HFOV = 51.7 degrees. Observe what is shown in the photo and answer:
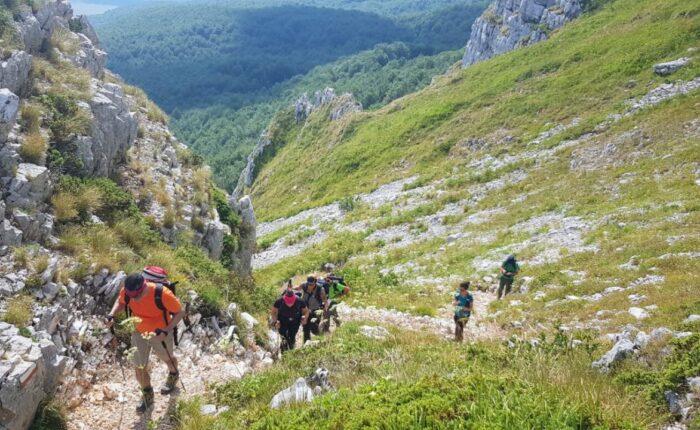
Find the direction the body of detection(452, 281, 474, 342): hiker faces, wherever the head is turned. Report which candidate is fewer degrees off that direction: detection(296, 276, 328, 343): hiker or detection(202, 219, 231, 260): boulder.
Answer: the hiker

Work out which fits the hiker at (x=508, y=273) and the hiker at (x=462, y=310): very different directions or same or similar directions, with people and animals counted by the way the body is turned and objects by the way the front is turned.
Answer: same or similar directions

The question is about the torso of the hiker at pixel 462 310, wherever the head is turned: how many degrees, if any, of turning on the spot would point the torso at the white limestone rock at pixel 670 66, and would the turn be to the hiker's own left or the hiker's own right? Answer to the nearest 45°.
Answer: approximately 180°

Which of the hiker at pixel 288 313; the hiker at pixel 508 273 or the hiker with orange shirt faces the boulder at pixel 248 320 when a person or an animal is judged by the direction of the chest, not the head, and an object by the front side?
the hiker at pixel 508 273

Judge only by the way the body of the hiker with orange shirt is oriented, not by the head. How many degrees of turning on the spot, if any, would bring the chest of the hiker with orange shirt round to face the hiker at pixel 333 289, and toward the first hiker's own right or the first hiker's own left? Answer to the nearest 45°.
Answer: approximately 180°

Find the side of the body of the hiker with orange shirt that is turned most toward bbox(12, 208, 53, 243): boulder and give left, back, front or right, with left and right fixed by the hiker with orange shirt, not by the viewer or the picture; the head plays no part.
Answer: right

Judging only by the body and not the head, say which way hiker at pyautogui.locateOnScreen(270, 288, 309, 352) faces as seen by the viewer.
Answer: toward the camera
